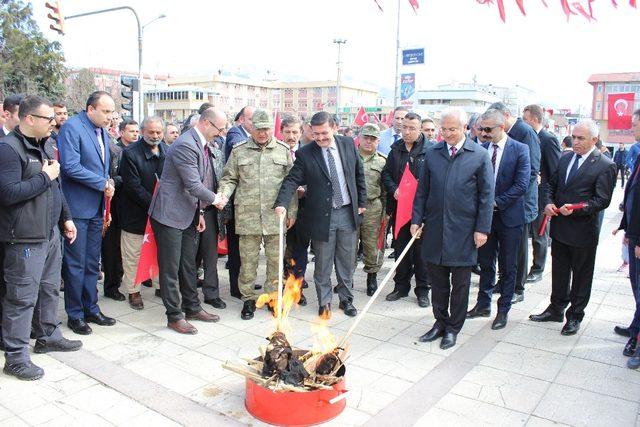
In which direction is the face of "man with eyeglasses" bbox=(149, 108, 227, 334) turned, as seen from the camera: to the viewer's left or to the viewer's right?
to the viewer's right

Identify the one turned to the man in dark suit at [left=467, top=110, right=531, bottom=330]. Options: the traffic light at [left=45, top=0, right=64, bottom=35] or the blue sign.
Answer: the blue sign

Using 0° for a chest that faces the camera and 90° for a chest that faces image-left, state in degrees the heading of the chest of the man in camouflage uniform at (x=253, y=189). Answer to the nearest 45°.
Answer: approximately 0°

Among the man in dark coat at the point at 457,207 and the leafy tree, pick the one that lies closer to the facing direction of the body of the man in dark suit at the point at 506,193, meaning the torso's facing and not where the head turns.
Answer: the man in dark coat

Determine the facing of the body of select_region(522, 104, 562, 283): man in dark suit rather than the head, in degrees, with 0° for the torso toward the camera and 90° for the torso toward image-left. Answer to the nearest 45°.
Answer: approximately 90°

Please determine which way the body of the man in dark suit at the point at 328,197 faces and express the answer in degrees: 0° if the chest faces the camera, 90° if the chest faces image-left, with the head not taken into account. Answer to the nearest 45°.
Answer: approximately 0°

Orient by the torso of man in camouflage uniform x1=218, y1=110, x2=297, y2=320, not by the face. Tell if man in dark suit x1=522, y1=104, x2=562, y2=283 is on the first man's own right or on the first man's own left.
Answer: on the first man's own left

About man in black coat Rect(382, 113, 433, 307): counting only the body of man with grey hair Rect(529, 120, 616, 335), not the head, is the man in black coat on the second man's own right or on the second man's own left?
on the second man's own right

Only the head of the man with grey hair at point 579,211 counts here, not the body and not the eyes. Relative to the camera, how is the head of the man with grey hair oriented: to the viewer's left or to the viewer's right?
to the viewer's left

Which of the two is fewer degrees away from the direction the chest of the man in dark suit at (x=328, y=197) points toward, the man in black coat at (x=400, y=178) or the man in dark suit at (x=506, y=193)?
the man in dark suit
